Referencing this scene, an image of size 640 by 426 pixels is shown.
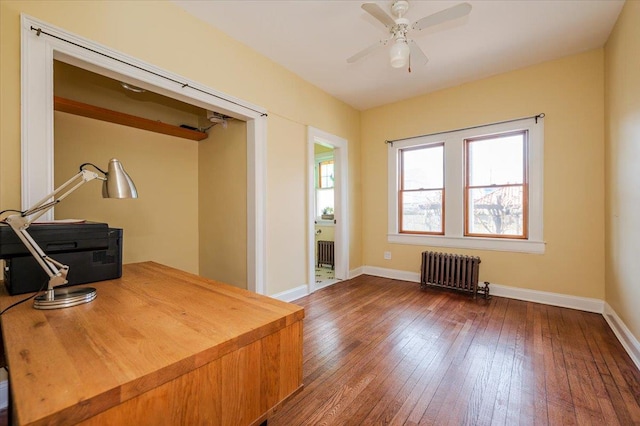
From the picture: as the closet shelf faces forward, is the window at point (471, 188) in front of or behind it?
in front

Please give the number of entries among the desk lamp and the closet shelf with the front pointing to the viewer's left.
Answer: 0

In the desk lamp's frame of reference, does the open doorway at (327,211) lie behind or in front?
in front

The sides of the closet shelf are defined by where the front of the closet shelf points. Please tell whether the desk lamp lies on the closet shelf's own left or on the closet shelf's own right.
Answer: on the closet shelf's own right

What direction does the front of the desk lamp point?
to the viewer's right

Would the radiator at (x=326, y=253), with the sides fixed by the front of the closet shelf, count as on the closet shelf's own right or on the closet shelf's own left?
on the closet shelf's own left

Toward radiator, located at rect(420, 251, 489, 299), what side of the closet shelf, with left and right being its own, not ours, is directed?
left

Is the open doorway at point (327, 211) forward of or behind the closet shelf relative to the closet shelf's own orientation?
forward

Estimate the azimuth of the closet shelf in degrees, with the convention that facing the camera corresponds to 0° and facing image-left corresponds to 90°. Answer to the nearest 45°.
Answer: approximately 315°
